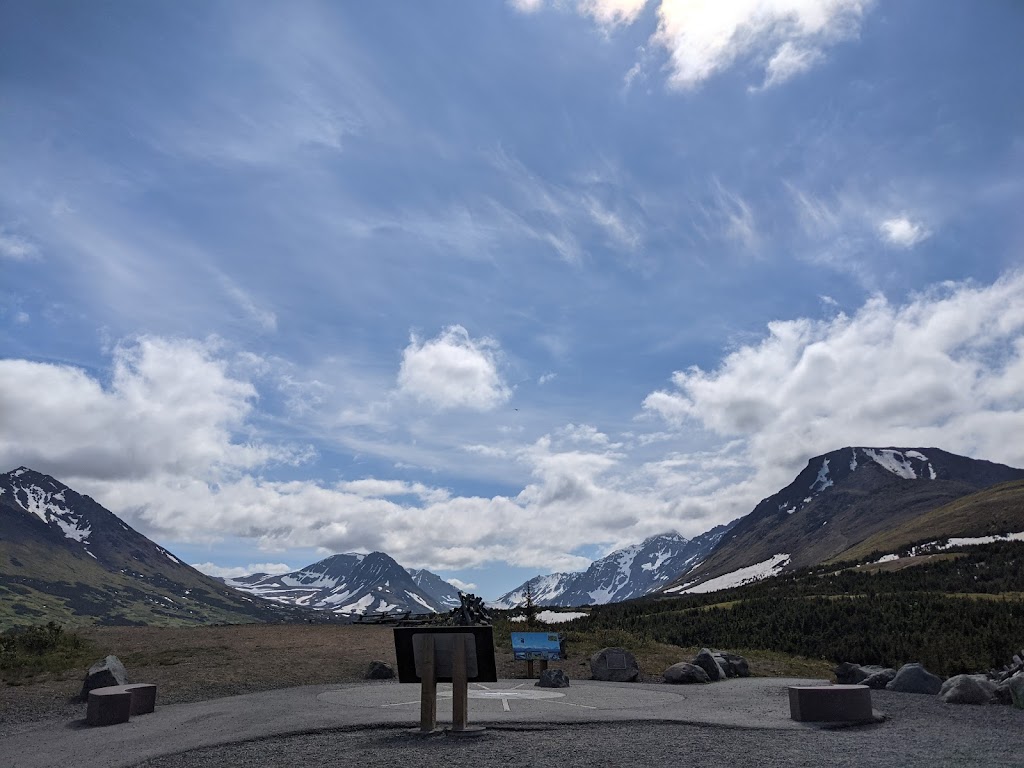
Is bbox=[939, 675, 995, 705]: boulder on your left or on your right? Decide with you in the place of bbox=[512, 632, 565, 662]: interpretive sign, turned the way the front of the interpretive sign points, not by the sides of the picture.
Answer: on your left

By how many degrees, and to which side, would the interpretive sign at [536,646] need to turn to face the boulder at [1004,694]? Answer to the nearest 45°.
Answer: approximately 45° to its left

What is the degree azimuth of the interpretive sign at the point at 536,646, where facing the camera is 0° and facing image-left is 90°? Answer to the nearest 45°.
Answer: approximately 0°

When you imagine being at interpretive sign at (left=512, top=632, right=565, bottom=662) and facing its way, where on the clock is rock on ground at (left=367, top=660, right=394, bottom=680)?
The rock on ground is roughly at 3 o'clock from the interpretive sign.

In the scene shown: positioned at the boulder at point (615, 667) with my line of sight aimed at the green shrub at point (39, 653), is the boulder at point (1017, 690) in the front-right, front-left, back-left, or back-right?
back-left

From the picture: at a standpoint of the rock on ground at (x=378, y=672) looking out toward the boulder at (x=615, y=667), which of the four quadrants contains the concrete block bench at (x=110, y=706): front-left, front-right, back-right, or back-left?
back-right

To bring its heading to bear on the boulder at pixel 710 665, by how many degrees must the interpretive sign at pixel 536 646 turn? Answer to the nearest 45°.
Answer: approximately 90° to its left

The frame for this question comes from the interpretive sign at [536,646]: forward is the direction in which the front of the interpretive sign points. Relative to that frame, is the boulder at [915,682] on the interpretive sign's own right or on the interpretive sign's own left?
on the interpretive sign's own left

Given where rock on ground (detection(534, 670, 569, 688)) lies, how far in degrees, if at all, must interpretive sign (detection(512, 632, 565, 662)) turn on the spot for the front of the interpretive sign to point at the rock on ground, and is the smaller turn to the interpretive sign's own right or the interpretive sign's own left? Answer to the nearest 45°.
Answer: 0° — it already faces it

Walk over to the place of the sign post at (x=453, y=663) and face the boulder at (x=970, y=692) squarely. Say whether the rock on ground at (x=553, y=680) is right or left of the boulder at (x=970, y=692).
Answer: left

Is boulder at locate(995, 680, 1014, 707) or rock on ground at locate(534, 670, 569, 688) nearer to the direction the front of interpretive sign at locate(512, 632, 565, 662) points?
the rock on ground

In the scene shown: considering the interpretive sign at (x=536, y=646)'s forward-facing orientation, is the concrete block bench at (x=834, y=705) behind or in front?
in front

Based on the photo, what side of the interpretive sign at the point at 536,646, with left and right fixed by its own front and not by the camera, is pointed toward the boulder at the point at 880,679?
left

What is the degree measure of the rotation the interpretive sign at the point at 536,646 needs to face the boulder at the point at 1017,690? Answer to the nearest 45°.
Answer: approximately 45° to its left

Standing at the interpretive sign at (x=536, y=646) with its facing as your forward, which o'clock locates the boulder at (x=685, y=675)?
The boulder is roughly at 9 o'clock from the interpretive sign.

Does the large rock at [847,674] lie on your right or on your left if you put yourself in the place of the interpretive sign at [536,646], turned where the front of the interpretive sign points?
on your left
